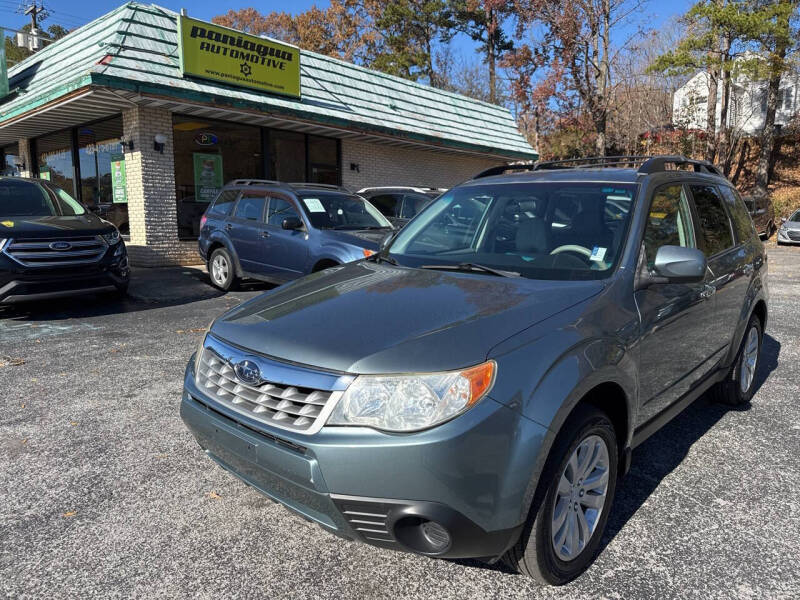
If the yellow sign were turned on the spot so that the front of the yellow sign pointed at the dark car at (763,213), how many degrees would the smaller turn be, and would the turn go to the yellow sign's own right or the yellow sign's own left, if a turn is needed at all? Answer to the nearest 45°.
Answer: approximately 45° to the yellow sign's own left

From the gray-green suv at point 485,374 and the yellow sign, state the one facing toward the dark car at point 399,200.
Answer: the yellow sign

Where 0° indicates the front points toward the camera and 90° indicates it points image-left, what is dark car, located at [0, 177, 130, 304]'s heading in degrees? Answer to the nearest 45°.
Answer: approximately 315°

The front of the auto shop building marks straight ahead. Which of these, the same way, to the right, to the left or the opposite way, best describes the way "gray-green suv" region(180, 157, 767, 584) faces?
to the right

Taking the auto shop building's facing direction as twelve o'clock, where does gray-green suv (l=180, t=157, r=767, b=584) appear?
The gray-green suv is roughly at 1 o'clock from the auto shop building.

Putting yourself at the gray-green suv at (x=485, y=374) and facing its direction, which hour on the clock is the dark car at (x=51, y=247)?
The dark car is roughly at 3 o'clock from the gray-green suv.

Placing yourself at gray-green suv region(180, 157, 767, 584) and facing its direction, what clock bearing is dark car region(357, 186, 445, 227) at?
The dark car is roughly at 4 o'clock from the gray-green suv.

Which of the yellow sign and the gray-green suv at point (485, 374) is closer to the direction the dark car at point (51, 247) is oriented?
the gray-green suv

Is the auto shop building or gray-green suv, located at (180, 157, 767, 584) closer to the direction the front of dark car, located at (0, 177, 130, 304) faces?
the gray-green suv

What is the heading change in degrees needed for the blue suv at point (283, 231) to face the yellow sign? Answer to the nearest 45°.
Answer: approximately 135° to its left

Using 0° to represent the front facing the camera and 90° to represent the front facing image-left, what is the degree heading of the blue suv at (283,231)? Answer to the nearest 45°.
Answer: approximately 315°

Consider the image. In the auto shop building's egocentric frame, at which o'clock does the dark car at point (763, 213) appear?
The dark car is roughly at 10 o'clock from the auto shop building.
